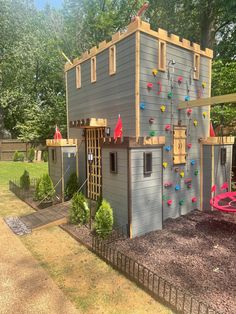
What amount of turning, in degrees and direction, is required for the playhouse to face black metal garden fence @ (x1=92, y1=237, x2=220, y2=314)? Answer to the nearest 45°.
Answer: approximately 45° to its left

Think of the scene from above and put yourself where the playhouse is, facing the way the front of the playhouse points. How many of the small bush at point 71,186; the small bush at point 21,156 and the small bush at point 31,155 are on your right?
3

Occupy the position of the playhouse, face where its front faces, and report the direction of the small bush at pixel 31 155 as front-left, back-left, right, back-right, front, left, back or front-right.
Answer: right

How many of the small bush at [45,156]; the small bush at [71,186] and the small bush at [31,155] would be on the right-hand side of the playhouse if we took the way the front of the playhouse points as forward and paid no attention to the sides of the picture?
3

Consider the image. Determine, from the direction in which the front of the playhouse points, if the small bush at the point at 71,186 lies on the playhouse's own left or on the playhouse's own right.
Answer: on the playhouse's own right

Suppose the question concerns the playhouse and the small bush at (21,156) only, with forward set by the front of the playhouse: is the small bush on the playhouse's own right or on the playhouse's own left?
on the playhouse's own right

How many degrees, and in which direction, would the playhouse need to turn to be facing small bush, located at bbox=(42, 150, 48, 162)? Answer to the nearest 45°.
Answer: approximately 90° to its right

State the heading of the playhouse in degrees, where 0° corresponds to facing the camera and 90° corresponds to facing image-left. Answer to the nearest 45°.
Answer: approximately 45°
